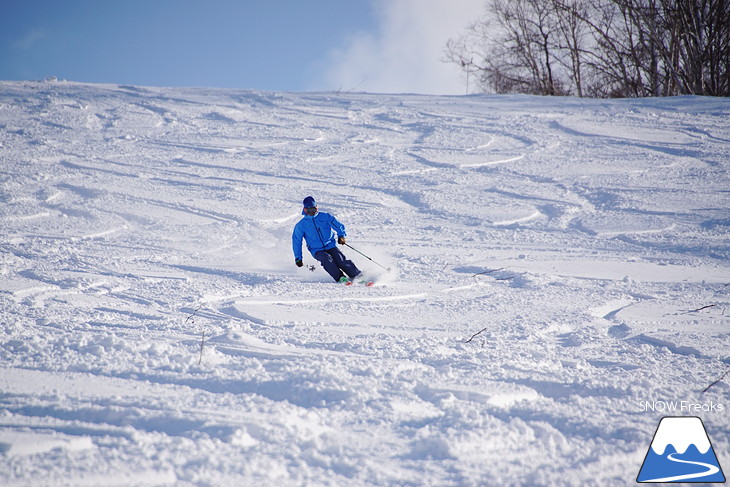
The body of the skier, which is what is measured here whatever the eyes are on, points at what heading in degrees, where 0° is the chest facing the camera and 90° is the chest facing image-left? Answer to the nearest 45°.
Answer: approximately 0°
